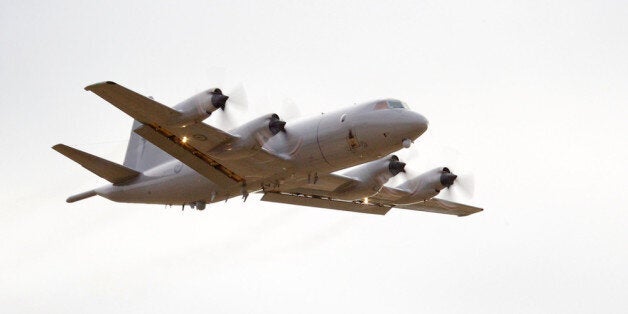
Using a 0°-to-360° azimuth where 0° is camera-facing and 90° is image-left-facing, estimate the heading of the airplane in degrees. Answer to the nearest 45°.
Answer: approximately 315°
